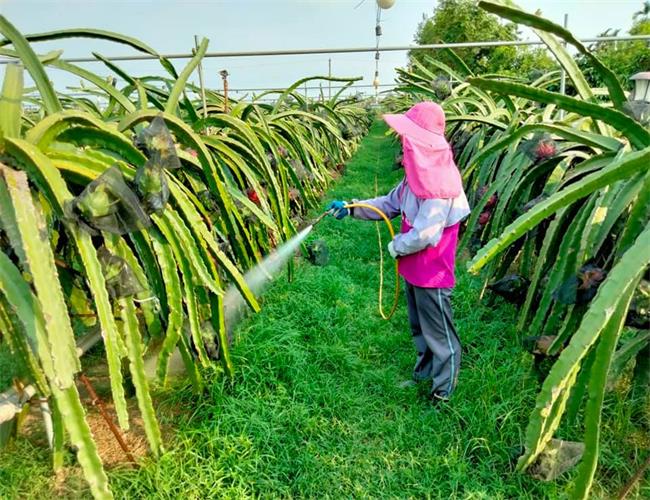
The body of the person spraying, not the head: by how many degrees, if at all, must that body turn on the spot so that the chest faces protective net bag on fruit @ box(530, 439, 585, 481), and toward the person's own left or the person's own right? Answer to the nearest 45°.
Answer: approximately 135° to the person's own left

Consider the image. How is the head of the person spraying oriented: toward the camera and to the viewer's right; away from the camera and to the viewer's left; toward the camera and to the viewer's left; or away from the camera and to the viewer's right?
away from the camera and to the viewer's left

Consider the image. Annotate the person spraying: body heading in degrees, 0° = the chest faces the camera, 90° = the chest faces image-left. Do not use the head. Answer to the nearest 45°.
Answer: approximately 90°

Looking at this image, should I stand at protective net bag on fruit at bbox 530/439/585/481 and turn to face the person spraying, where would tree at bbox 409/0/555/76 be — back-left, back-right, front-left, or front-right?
front-right

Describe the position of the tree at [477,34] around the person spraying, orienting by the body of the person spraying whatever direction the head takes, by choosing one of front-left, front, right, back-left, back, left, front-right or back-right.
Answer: right

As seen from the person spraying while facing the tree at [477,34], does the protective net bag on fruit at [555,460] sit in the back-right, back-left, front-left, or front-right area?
back-right
